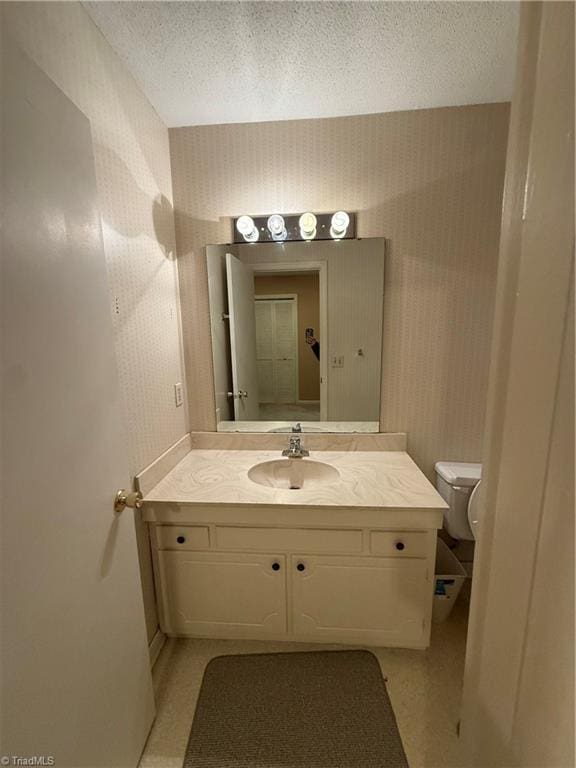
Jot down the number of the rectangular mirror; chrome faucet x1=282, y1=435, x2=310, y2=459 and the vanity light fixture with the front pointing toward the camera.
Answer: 3

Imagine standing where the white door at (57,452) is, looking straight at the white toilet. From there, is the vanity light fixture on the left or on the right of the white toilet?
left

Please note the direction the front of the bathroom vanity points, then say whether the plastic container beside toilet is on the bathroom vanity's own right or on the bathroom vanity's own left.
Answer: on the bathroom vanity's own left

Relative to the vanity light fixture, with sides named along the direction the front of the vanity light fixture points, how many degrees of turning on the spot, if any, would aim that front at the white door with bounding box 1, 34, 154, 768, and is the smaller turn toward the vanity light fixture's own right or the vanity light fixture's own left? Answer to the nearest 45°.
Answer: approximately 45° to the vanity light fixture's own right

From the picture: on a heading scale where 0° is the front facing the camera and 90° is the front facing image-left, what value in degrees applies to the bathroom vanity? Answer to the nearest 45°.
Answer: approximately 0°

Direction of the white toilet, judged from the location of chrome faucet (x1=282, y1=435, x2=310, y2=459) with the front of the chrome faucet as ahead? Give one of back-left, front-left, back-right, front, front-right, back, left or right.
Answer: left

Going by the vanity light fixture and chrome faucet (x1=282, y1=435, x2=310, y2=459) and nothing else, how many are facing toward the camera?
2
